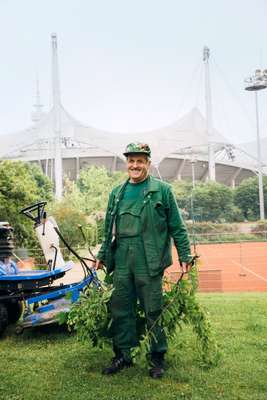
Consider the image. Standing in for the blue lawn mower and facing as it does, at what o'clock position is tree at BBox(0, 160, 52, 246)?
The tree is roughly at 9 o'clock from the blue lawn mower.

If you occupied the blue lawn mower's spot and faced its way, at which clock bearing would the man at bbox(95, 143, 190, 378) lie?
The man is roughly at 2 o'clock from the blue lawn mower.

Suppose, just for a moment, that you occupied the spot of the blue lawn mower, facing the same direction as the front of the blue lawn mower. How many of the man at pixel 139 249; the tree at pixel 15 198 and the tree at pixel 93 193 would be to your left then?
2

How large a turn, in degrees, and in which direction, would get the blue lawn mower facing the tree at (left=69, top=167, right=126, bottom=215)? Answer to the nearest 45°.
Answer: approximately 90° to its left

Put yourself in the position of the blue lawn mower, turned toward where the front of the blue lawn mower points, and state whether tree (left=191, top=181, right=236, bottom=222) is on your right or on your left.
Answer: on your left

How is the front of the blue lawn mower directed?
to the viewer's right
